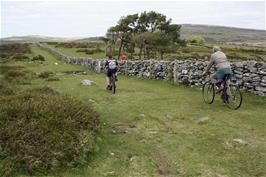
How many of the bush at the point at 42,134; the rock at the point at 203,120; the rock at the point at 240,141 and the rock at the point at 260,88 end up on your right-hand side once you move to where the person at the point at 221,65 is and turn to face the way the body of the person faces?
1

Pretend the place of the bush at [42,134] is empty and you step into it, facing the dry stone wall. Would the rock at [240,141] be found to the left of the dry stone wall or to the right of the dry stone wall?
right

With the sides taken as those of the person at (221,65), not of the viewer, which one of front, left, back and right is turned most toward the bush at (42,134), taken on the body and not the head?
left

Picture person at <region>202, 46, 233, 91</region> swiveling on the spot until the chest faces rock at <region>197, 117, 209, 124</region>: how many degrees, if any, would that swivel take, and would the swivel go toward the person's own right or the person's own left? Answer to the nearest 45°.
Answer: approximately 135° to the person's own left

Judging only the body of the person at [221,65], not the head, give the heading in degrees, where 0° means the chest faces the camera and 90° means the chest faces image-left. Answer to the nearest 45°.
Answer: approximately 135°

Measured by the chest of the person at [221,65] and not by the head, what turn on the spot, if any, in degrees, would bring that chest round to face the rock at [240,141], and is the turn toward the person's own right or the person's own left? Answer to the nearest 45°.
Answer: approximately 135° to the person's own left

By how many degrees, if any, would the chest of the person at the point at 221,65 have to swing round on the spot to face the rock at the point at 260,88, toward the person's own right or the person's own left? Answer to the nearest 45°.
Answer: approximately 90° to the person's own right
